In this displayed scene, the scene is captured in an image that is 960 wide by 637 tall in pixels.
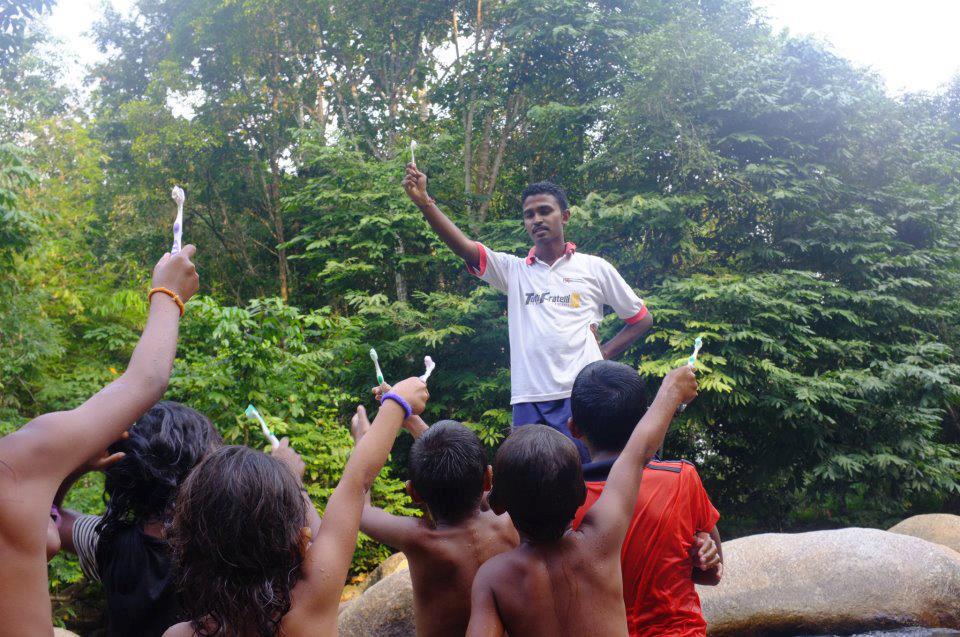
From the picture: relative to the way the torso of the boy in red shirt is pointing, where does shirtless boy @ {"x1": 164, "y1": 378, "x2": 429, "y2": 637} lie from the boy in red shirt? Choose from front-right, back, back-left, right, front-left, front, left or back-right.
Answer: back-left

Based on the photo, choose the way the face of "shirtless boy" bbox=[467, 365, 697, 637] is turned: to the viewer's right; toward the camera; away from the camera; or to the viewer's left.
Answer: away from the camera

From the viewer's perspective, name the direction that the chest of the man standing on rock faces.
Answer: toward the camera

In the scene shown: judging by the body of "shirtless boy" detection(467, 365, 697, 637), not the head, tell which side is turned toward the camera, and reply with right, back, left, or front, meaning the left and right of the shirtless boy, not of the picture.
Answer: back

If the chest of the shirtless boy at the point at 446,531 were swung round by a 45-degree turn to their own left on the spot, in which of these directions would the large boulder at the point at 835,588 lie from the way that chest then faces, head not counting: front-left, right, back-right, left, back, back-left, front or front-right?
right

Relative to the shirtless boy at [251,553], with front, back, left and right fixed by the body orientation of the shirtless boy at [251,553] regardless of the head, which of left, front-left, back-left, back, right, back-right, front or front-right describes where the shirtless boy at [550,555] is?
right

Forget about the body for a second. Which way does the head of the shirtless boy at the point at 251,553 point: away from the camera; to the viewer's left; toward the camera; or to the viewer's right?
away from the camera

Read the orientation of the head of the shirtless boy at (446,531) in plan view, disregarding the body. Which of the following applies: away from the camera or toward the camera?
away from the camera

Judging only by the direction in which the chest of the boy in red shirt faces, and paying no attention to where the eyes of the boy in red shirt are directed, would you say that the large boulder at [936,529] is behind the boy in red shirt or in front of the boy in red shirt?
in front

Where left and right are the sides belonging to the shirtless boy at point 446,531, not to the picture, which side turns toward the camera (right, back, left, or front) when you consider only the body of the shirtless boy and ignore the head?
back

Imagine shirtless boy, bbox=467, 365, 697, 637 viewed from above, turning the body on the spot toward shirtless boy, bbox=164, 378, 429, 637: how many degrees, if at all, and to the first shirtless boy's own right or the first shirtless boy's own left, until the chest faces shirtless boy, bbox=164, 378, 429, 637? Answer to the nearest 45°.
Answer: approximately 135° to the first shirtless boy's own left

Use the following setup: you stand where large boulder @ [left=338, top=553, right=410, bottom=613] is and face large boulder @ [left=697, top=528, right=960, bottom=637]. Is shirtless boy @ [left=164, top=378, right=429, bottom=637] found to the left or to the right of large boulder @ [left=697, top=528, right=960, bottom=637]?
right

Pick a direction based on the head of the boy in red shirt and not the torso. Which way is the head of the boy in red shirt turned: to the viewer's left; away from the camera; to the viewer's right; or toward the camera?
away from the camera

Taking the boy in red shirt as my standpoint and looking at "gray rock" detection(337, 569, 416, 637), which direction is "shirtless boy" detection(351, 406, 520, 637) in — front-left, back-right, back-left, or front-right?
front-left

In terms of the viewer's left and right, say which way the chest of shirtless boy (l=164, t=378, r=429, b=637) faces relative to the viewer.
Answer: facing away from the viewer

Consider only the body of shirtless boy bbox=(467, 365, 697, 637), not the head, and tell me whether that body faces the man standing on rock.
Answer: yes

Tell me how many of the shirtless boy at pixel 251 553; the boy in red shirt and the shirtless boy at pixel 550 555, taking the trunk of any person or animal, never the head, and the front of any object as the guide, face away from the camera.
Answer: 3

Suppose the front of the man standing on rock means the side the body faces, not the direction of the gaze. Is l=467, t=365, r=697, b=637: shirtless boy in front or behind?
in front

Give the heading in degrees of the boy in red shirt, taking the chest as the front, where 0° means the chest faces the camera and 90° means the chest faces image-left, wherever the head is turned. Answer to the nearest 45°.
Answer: approximately 180°
